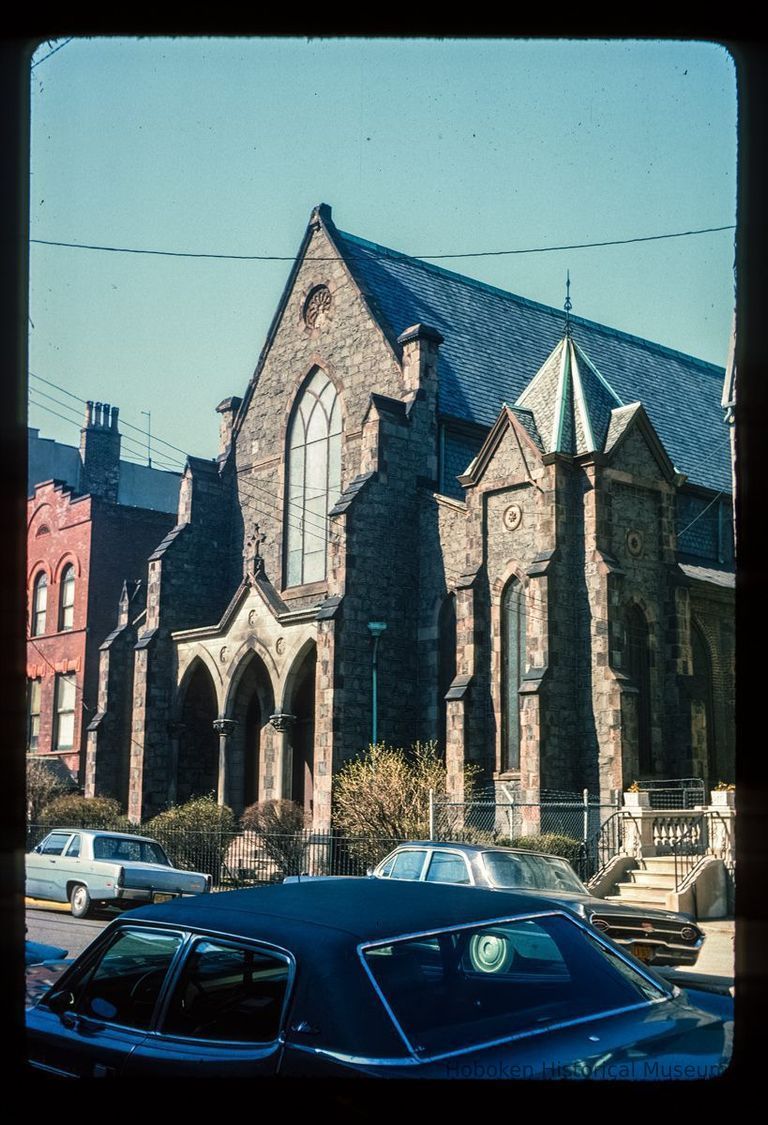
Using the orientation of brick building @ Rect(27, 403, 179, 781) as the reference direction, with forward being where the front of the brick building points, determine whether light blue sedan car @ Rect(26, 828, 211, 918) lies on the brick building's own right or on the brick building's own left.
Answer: on the brick building's own left

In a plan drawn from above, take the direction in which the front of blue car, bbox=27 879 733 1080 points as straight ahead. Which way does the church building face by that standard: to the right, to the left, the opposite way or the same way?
to the left

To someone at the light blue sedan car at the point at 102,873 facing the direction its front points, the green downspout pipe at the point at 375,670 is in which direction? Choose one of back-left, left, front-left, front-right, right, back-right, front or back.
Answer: right

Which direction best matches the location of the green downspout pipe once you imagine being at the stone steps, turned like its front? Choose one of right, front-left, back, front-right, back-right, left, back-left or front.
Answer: back-right

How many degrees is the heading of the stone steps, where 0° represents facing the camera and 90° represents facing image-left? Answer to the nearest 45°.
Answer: approximately 0°

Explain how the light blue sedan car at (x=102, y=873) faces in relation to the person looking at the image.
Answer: facing away from the viewer and to the left of the viewer

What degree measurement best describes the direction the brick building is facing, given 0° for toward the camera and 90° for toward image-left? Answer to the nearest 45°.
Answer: approximately 45°

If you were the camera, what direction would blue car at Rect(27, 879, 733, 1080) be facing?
facing away from the viewer and to the left of the viewer

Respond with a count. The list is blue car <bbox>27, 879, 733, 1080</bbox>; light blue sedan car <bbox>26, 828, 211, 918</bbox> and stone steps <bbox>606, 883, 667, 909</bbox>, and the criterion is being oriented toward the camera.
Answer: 1

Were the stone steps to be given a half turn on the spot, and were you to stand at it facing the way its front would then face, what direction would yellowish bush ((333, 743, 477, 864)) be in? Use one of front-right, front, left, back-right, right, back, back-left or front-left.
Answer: front-left

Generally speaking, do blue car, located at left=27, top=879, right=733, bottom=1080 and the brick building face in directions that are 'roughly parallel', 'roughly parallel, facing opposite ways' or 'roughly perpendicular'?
roughly perpendicular

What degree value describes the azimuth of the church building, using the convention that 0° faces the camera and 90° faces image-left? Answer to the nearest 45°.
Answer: approximately 45°

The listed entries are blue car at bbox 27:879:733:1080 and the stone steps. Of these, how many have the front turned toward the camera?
1

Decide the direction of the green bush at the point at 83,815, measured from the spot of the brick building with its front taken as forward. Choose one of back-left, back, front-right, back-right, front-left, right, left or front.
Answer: front-left
